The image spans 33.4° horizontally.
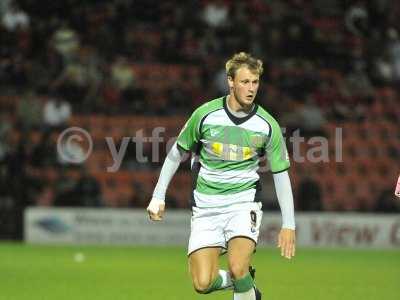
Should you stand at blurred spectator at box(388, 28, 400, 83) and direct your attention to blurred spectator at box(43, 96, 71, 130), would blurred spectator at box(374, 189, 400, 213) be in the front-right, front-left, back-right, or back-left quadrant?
front-left

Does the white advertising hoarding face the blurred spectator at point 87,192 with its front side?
no

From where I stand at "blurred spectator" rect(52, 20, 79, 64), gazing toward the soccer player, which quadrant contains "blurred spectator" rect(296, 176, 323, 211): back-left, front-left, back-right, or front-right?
front-left

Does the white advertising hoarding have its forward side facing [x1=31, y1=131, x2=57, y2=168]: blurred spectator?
no

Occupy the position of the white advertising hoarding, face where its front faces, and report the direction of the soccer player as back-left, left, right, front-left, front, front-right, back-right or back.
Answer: front

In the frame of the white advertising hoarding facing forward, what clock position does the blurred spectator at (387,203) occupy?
The blurred spectator is roughly at 9 o'clock from the white advertising hoarding.

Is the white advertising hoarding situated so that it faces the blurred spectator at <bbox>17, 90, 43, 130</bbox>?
no

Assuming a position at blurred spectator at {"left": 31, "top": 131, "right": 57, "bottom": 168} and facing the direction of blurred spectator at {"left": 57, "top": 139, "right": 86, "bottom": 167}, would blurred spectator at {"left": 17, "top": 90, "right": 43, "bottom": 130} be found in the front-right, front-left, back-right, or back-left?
back-left

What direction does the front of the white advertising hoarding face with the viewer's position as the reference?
facing the viewer
